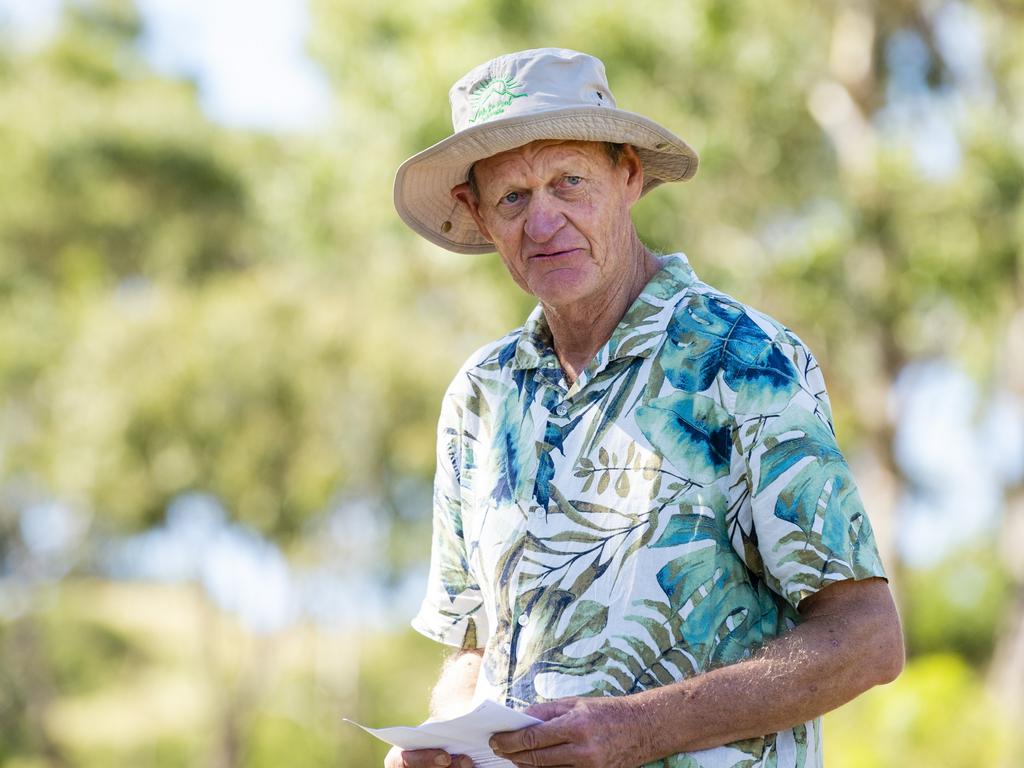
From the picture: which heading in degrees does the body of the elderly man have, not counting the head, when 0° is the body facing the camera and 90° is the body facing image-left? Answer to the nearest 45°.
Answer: approximately 45°
